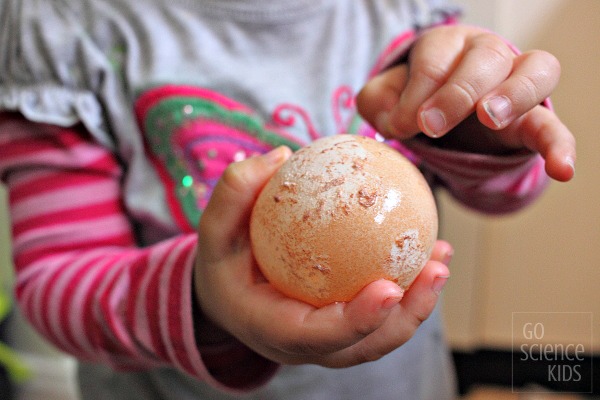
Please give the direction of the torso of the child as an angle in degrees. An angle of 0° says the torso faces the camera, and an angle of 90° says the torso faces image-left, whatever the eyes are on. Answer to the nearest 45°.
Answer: approximately 315°
